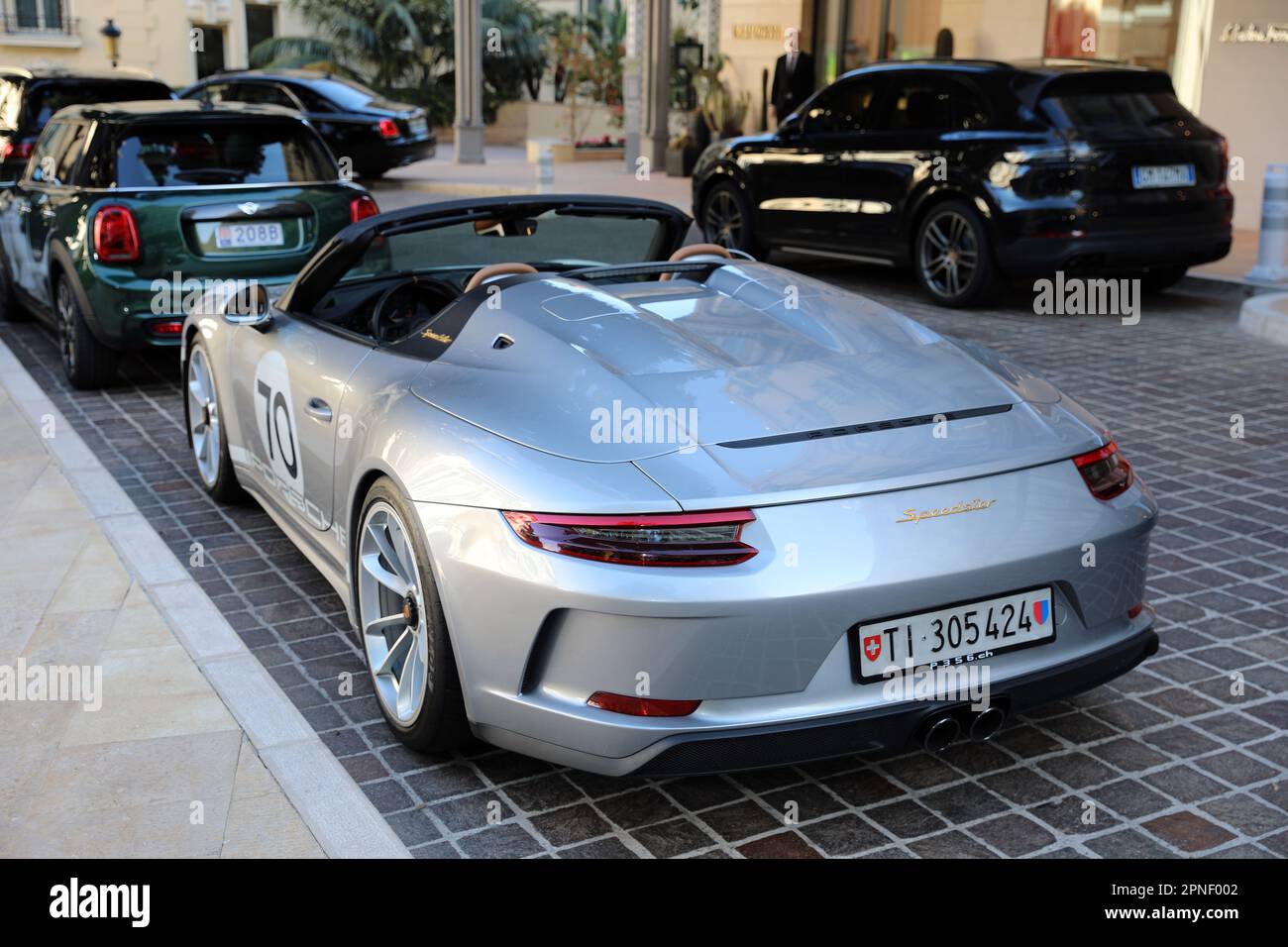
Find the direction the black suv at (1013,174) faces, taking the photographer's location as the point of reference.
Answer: facing away from the viewer and to the left of the viewer

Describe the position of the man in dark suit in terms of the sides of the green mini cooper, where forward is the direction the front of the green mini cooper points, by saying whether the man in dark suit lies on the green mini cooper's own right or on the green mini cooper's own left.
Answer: on the green mini cooper's own right

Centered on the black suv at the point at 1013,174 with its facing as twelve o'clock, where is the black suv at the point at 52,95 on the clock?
the black suv at the point at 52,95 is roughly at 11 o'clock from the black suv at the point at 1013,174.

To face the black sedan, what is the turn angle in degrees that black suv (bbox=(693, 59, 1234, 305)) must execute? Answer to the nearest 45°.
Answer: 0° — it already faces it

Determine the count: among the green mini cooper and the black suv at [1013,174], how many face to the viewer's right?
0

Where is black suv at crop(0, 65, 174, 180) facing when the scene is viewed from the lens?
facing away from the viewer and to the right of the viewer

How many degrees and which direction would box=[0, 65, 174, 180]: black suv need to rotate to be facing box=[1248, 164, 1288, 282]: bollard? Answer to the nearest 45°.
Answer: approximately 90° to its right

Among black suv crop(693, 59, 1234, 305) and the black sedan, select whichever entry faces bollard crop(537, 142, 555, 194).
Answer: the black suv

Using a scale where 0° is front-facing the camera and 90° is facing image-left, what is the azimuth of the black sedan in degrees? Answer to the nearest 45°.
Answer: approximately 135°

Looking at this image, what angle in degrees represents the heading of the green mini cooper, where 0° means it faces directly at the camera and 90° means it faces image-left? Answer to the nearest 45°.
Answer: approximately 135°
